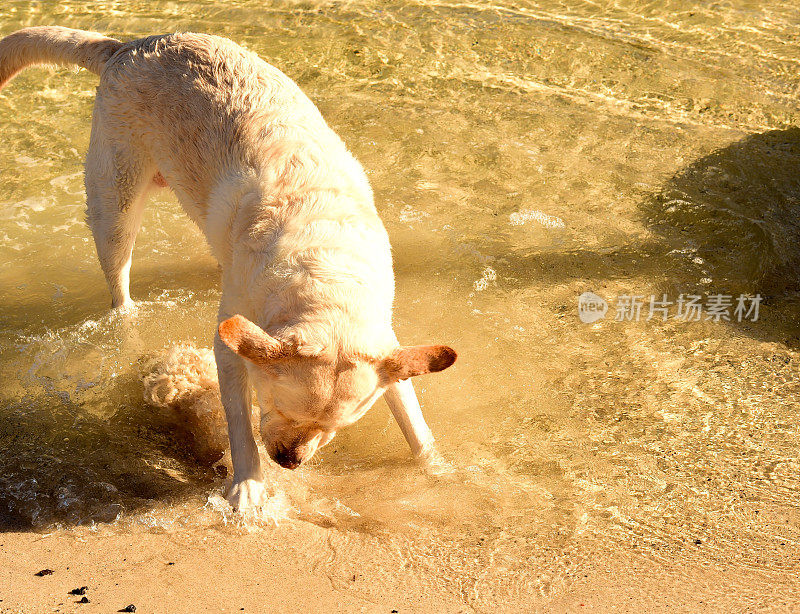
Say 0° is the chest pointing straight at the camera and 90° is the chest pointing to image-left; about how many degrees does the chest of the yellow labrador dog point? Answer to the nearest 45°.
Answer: approximately 315°
